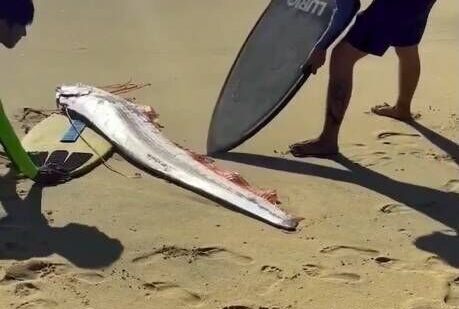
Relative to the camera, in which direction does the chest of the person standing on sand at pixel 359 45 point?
to the viewer's left

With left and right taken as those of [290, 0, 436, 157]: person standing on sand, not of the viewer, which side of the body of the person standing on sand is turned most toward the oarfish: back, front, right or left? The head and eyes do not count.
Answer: front

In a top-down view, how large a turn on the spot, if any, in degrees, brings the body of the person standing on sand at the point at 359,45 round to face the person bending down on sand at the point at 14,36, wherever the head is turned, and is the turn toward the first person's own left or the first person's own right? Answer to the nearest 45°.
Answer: approximately 45° to the first person's own left
